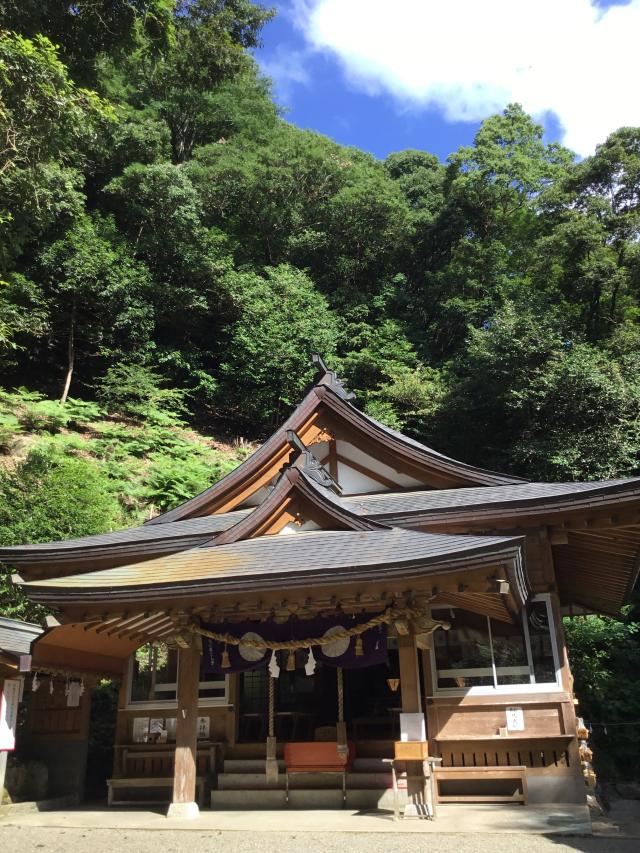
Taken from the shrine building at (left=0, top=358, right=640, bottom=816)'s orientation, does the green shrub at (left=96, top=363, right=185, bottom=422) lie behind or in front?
behind

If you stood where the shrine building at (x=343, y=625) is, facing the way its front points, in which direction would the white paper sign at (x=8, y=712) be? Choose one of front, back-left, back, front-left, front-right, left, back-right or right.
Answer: right

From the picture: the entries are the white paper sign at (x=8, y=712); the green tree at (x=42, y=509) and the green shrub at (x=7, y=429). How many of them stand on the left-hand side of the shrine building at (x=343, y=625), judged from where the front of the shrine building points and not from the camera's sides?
0

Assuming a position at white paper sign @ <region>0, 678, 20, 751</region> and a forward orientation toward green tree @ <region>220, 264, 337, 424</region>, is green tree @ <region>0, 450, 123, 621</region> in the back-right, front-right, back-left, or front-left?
front-left

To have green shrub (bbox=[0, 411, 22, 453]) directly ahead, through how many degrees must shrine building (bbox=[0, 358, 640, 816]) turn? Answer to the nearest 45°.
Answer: approximately 135° to its right

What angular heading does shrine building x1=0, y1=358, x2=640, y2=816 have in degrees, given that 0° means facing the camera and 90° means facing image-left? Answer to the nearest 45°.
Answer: approximately 0°

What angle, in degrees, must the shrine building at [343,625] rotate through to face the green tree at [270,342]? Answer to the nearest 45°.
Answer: approximately 180°

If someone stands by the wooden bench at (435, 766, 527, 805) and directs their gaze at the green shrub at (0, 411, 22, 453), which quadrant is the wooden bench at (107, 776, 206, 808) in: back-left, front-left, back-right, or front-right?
front-left

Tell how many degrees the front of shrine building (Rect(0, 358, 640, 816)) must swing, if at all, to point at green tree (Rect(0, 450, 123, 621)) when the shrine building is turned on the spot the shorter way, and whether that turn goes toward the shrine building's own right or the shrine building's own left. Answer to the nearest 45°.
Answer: approximately 135° to the shrine building's own right

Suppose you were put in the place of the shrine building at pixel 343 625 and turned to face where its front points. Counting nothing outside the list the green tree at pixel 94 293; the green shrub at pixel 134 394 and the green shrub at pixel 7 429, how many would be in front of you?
0
